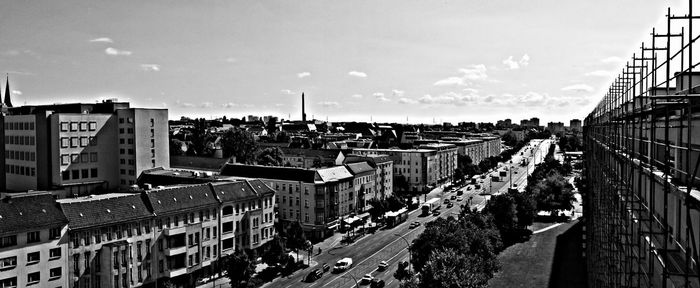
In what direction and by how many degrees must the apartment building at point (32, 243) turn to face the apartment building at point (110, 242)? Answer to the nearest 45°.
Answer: approximately 45° to its left

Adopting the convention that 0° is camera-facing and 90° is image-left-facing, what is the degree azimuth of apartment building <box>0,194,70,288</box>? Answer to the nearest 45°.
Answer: approximately 315°
